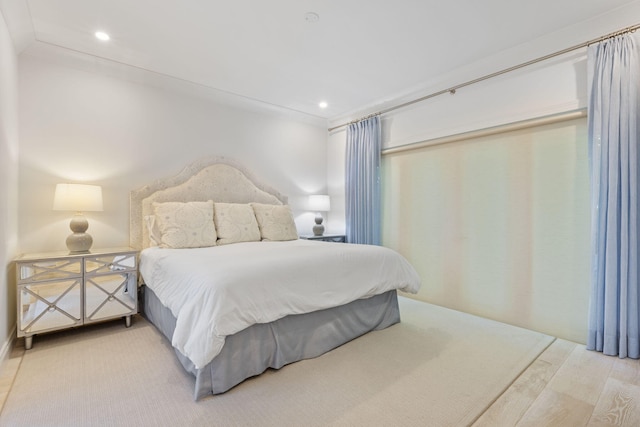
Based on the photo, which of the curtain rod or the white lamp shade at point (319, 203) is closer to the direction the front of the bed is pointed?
the curtain rod

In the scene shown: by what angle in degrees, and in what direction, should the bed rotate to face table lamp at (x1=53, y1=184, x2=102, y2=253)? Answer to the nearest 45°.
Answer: approximately 135° to its right

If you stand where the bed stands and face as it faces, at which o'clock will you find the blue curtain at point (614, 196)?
The blue curtain is roughly at 11 o'clock from the bed.

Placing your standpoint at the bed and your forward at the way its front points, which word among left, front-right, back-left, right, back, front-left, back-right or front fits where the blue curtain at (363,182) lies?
left
